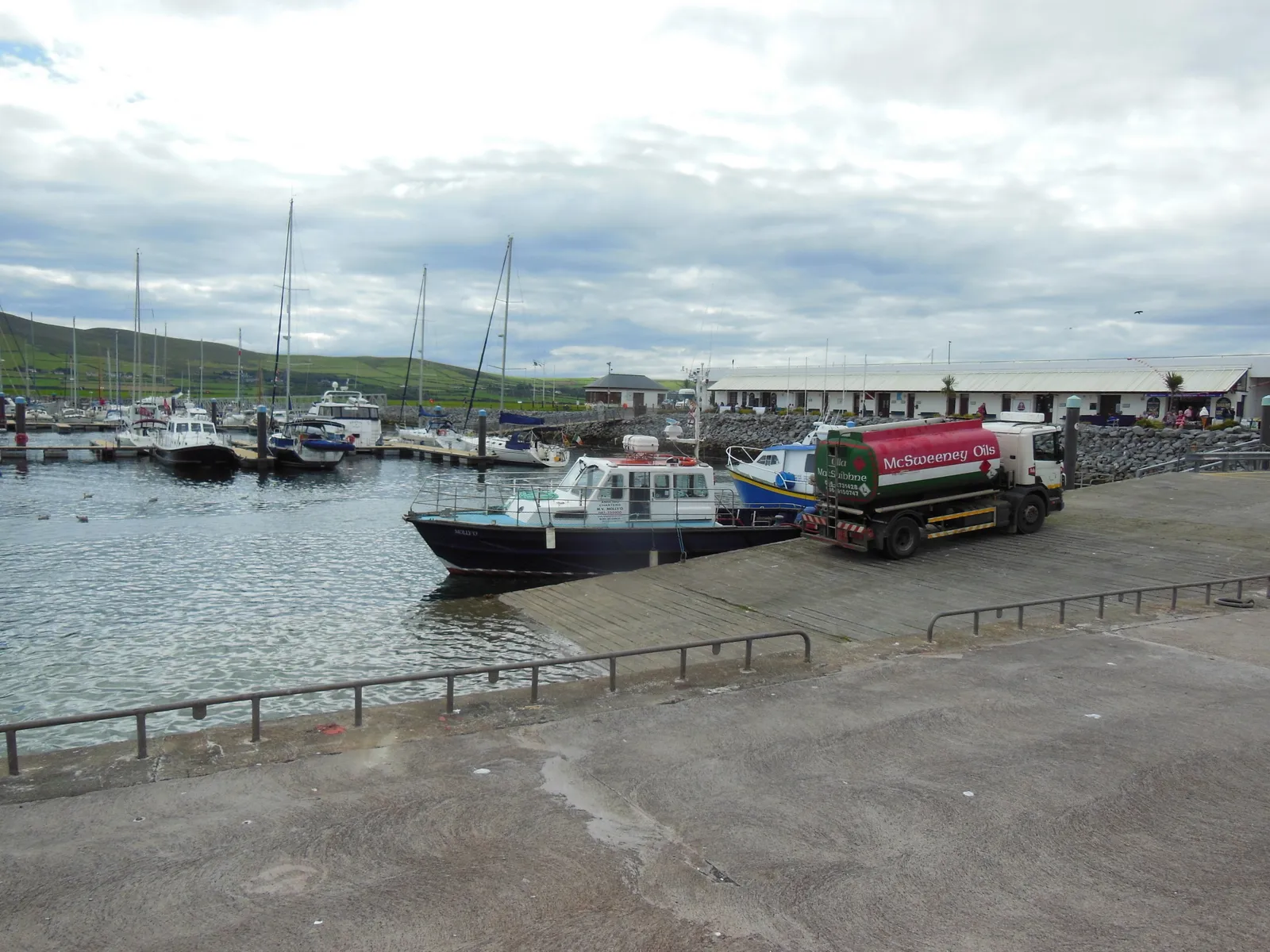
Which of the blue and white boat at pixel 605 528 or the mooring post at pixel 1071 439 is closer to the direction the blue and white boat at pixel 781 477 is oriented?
the blue and white boat

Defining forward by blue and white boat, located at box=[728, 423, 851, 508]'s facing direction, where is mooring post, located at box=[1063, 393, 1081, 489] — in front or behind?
behind

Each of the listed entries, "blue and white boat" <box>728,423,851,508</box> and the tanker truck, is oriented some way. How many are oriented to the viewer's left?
1

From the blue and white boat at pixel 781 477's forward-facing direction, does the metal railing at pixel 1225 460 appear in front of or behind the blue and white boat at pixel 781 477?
behind

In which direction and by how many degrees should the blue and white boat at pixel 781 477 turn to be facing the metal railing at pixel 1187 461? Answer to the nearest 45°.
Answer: approximately 135° to its right

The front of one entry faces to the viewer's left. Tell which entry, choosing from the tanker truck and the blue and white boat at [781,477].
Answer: the blue and white boat

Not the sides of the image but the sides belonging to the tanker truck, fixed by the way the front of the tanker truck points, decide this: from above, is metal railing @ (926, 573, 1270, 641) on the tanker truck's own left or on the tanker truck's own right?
on the tanker truck's own right

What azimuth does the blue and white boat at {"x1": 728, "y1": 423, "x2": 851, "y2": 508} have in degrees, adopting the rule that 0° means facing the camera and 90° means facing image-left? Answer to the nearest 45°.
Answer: approximately 90°

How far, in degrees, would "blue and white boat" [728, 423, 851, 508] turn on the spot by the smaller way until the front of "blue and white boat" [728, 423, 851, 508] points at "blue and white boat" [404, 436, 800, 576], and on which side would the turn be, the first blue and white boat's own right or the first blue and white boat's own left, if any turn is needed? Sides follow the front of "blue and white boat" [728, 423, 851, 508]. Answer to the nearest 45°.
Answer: approximately 45° to the first blue and white boat's own left

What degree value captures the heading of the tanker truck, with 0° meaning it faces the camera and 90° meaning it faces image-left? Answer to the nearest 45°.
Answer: approximately 225°

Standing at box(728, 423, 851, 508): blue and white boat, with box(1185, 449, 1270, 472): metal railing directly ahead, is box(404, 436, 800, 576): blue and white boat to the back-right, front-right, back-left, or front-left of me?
back-right
